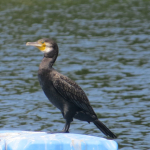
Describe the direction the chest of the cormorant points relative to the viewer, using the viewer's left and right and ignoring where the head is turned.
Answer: facing to the left of the viewer
